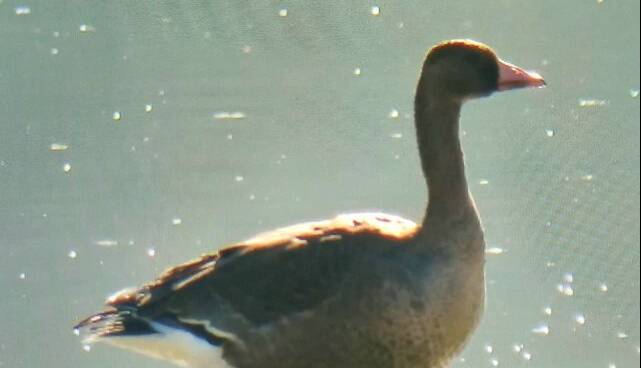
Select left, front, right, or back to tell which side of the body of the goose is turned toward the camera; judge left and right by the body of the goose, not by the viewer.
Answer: right
